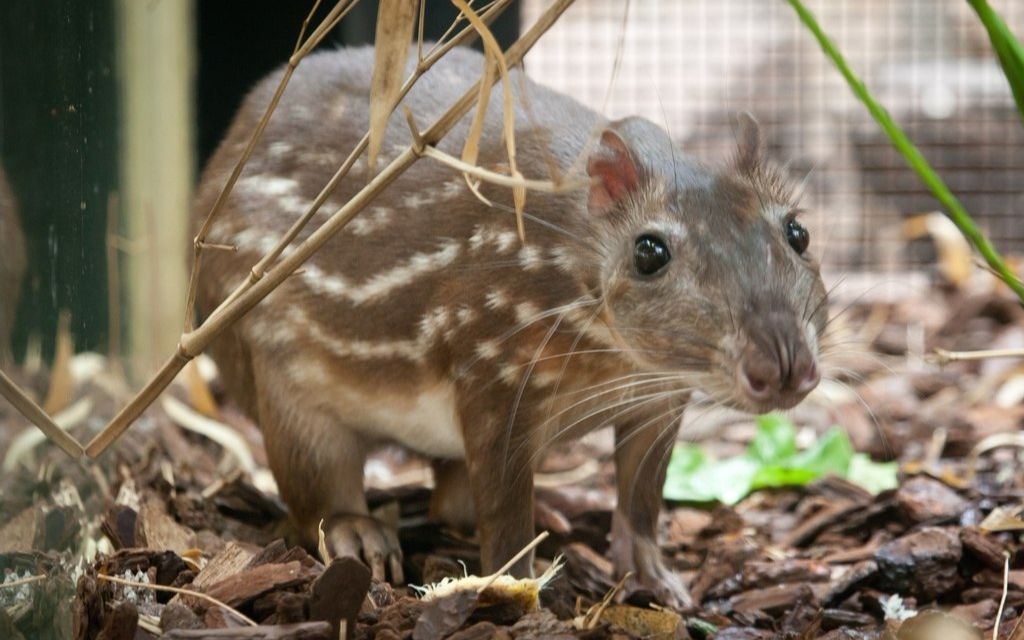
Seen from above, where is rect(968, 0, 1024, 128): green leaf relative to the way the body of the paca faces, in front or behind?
in front

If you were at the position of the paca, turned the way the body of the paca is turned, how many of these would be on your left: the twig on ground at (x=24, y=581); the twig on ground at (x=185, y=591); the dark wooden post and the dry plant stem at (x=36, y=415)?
0

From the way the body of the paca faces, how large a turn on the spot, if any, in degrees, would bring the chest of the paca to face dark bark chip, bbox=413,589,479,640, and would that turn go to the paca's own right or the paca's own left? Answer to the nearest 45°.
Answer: approximately 45° to the paca's own right

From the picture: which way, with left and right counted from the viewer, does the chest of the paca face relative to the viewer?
facing the viewer and to the right of the viewer

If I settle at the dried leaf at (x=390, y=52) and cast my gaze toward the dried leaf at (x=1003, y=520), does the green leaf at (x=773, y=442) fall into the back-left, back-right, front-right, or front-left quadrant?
front-left

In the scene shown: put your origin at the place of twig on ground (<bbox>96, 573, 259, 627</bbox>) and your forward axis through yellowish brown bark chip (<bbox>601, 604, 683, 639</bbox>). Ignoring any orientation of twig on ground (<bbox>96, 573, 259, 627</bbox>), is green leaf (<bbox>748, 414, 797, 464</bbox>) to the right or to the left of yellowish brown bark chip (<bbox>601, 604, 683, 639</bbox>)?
left

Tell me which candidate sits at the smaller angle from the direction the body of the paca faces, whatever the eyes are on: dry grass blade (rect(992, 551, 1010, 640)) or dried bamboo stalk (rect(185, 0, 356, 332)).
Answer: the dry grass blade

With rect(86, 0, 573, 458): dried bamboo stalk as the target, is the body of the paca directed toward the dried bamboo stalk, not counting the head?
no

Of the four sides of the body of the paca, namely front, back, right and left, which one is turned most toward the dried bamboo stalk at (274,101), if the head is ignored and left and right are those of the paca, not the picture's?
right

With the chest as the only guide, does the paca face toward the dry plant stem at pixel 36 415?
no
